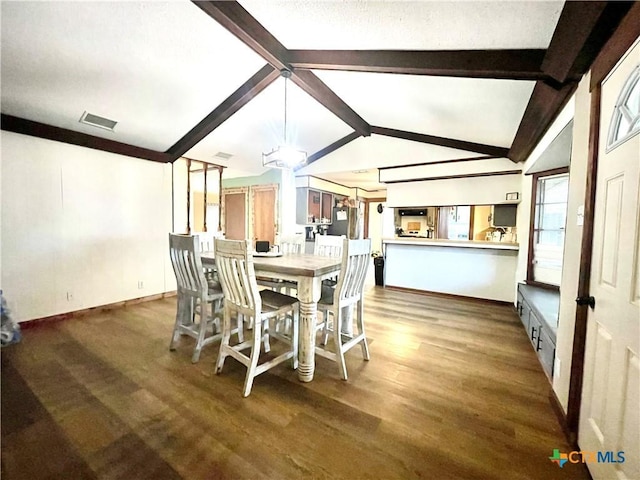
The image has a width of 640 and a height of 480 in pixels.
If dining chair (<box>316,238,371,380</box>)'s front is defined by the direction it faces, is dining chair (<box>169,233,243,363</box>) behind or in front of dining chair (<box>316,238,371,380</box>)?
in front

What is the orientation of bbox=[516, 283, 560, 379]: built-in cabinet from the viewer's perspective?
to the viewer's left

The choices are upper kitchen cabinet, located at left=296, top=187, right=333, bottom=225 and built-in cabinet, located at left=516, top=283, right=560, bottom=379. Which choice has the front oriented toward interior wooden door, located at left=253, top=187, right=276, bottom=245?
the built-in cabinet

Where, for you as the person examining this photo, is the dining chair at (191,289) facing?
facing away from the viewer and to the right of the viewer

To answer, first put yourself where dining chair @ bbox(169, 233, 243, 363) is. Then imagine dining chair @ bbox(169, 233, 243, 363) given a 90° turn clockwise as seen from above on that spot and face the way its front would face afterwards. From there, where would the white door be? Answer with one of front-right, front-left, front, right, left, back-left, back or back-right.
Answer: front

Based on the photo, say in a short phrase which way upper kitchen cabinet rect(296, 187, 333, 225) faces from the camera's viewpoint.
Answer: facing the viewer and to the right of the viewer

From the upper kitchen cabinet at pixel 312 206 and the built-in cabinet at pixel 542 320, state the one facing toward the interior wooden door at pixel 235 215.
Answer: the built-in cabinet

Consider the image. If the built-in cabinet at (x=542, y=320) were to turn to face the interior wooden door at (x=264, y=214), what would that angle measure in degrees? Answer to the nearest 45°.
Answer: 0° — it already faces it

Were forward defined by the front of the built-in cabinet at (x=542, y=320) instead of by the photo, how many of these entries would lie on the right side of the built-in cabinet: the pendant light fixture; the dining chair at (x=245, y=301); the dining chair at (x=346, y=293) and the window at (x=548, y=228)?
1

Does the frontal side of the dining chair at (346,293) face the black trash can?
no

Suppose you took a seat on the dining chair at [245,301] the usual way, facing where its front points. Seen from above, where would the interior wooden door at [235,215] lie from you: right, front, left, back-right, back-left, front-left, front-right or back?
front-left

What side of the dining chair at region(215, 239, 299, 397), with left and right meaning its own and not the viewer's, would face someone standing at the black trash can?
front

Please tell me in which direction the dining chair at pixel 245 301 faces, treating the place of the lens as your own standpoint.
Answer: facing away from the viewer and to the right of the viewer

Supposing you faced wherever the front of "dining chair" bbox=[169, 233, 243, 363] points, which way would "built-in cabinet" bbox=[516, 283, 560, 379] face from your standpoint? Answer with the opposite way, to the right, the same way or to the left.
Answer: to the left

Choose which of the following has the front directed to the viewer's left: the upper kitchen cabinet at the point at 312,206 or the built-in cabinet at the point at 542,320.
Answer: the built-in cabinet
